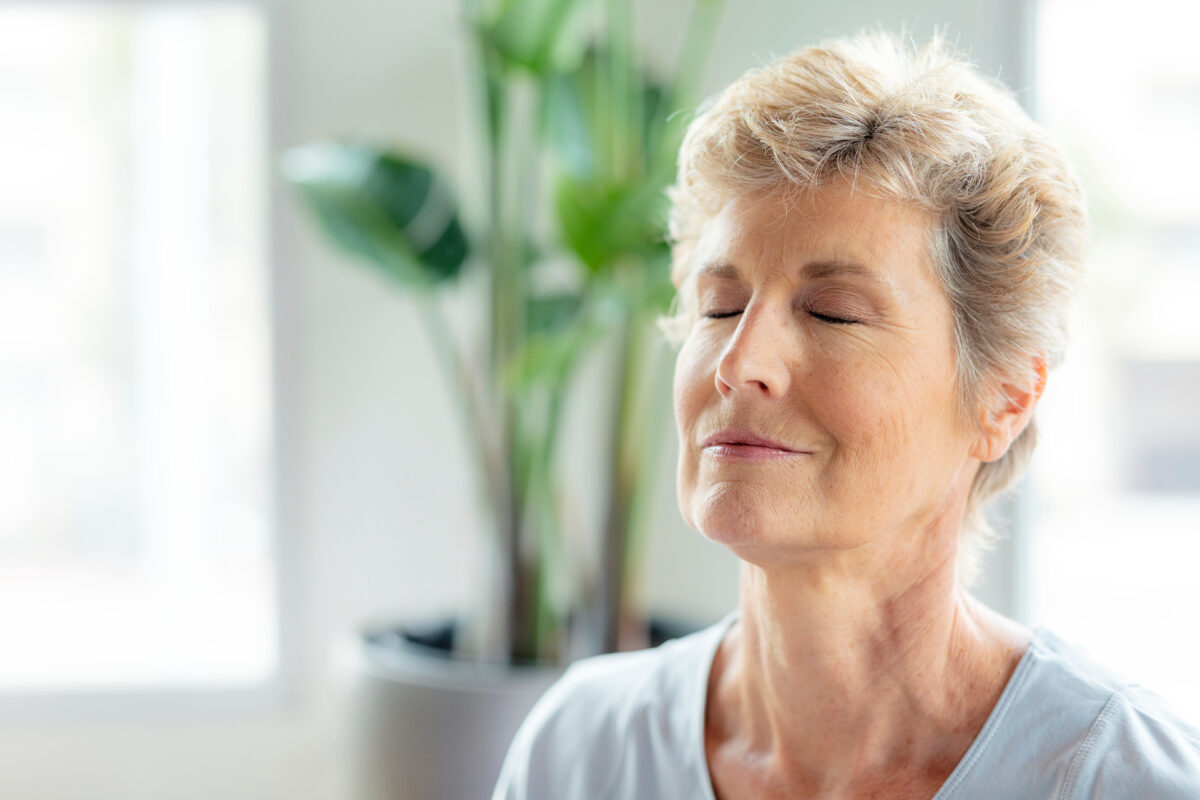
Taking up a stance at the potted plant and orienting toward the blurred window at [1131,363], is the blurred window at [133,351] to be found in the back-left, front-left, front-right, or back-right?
back-left

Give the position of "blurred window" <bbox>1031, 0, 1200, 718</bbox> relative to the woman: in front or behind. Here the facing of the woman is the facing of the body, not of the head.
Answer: behind

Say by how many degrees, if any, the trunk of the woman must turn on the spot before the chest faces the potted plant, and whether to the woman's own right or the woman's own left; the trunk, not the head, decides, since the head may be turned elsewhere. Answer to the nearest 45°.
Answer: approximately 90° to the woman's own right

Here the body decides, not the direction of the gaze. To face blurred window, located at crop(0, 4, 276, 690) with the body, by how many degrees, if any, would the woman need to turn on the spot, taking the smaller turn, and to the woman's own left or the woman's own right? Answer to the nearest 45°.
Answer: approximately 90° to the woman's own right

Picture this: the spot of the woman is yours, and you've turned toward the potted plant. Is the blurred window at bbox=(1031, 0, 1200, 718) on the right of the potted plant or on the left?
right

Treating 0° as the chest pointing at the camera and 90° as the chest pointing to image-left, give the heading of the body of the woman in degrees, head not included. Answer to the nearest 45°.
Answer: approximately 45°
